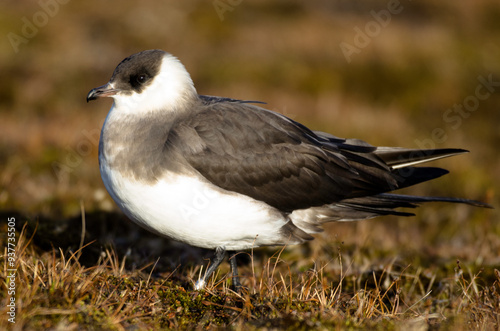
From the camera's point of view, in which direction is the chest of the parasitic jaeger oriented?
to the viewer's left
